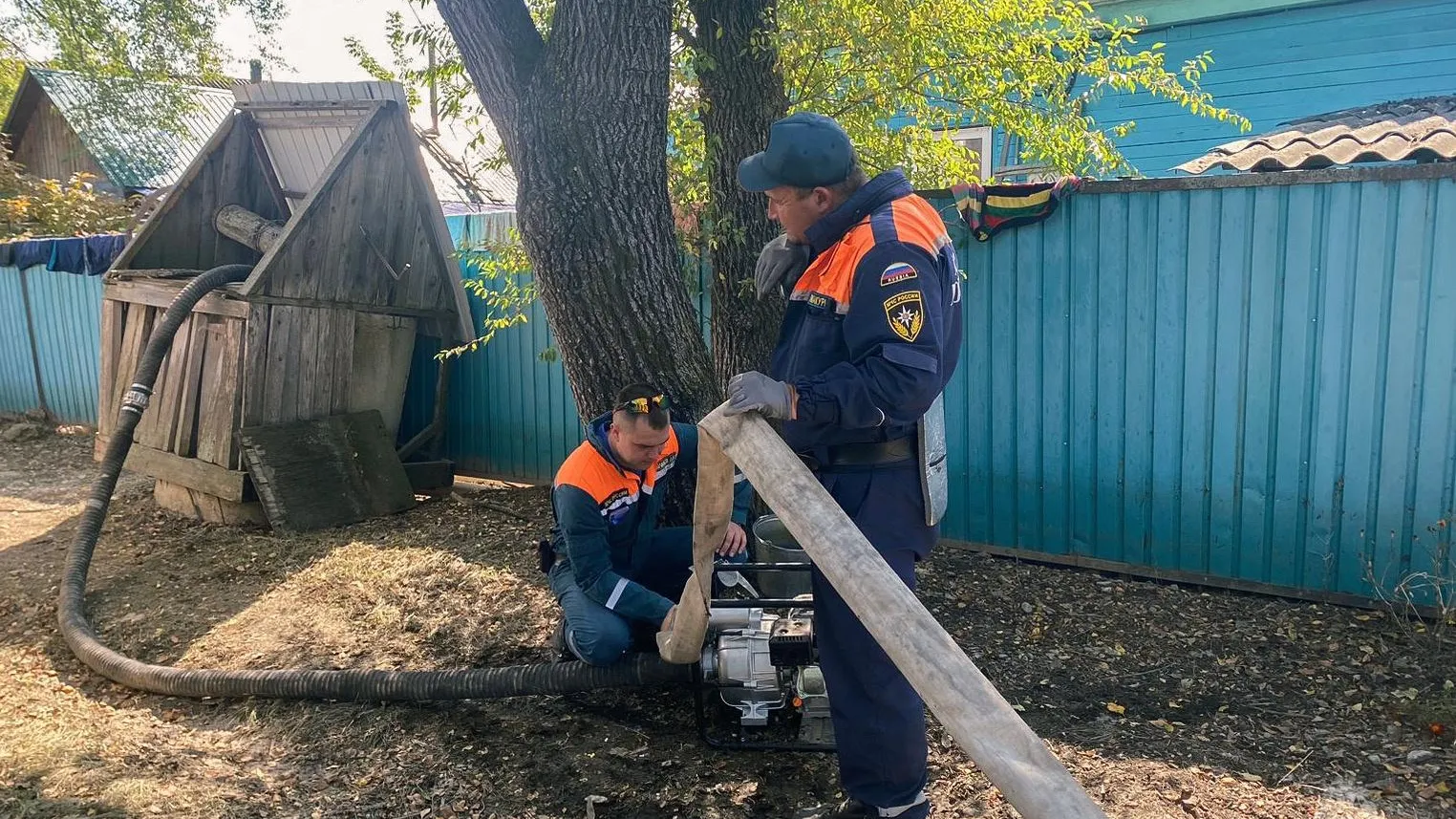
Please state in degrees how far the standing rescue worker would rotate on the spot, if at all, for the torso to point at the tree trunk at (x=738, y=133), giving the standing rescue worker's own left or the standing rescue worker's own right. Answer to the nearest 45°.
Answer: approximately 90° to the standing rescue worker's own right

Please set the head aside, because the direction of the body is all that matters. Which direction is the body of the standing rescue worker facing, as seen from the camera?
to the viewer's left

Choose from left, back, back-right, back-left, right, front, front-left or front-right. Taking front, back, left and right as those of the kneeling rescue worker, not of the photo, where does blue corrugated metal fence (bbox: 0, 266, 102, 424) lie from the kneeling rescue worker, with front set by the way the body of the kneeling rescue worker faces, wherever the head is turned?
back

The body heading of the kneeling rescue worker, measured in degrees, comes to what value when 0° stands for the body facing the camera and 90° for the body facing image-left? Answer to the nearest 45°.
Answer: approximately 315°

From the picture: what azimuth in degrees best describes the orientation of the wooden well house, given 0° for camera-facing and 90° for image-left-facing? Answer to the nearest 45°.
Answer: approximately 45°

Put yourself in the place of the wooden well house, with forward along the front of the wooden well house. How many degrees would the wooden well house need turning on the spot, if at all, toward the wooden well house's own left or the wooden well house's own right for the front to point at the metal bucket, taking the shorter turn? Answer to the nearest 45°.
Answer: approximately 45° to the wooden well house's own left

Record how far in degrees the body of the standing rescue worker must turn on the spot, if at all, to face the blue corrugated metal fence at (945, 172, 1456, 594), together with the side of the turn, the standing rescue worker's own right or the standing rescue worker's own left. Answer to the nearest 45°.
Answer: approximately 135° to the standing rescue worker's own right
